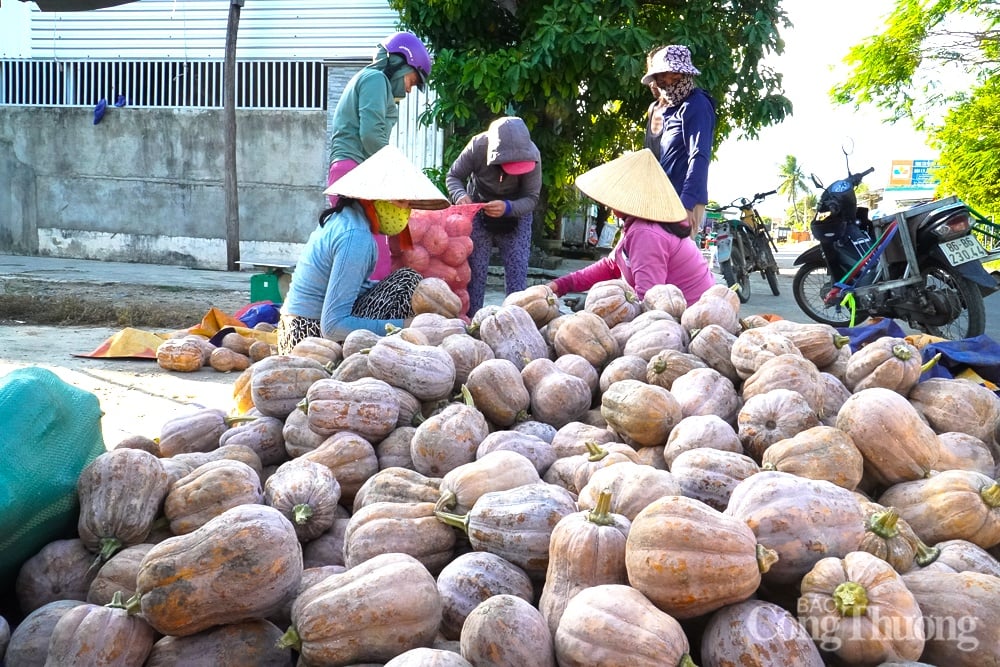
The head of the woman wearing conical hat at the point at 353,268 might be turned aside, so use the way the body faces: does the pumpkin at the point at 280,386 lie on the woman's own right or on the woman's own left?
on the woman's own right

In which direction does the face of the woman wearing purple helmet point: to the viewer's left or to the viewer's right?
to the viewer's right

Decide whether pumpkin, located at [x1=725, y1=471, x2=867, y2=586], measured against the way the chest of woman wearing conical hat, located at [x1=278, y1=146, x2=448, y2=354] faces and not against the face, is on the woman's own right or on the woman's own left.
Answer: on the woman's own right

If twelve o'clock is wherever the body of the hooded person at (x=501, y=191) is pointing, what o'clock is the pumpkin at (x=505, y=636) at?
The pumpkin is roughly at 12 o'clock from the hooded person.

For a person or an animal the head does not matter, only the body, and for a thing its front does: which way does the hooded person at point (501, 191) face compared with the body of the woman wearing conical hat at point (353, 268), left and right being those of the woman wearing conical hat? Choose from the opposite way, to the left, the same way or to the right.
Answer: to the right

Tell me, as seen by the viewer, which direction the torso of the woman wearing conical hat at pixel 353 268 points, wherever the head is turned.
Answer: to the viewer's right

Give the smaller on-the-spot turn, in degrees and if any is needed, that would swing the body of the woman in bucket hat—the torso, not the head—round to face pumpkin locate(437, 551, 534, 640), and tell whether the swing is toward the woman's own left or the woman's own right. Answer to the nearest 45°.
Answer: approximately 45° to the woman's own left

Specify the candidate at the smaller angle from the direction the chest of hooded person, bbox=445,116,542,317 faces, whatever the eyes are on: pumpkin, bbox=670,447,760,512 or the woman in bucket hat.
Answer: the pumpkin

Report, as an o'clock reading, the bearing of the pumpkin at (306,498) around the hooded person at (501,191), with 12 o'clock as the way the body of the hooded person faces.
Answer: The pumpkin is roughly at 12 o'clock from the hooded person.

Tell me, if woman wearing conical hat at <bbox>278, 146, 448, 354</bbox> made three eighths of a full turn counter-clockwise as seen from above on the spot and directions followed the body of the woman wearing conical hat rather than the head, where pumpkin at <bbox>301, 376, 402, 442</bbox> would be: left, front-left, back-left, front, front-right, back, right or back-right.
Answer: back-left

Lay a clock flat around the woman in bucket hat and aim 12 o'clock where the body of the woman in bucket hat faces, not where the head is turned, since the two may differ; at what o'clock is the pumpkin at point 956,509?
The pumpkin is roughly at 10 o'clock from the woman in bucket hat.

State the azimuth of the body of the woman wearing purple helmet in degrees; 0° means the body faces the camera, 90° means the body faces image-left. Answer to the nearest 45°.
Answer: approximately 270°

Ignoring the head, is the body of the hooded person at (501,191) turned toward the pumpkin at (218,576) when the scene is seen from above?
yes

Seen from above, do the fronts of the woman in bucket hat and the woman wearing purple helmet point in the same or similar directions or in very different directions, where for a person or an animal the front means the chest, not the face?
very different directions
